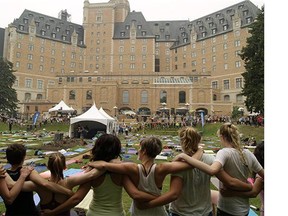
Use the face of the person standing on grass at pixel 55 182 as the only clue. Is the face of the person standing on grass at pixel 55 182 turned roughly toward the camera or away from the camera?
away from the camera

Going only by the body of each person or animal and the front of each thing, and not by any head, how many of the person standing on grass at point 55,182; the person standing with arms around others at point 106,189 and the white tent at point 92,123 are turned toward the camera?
1

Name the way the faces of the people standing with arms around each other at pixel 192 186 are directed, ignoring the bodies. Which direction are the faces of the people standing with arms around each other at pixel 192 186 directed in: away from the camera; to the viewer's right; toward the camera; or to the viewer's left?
away from the camera

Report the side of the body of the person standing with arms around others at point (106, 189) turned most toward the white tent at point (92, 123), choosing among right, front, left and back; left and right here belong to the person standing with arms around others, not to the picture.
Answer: front

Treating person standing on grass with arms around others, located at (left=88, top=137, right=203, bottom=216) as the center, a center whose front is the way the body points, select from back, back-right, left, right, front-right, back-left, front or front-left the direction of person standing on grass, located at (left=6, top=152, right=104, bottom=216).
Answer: left

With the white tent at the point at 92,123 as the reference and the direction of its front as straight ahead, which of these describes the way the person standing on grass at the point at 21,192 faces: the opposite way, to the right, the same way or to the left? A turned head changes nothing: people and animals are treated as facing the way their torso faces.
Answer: the opposite way

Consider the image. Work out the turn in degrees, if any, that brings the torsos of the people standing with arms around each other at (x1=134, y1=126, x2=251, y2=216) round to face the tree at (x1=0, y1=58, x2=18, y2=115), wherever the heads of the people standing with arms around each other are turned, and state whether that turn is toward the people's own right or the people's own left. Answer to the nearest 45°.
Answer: approximately 45° to the people's own left

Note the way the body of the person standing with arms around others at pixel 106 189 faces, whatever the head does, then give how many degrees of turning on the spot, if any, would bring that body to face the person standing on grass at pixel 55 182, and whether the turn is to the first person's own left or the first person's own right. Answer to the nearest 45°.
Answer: approximately 45° to the first person's own left

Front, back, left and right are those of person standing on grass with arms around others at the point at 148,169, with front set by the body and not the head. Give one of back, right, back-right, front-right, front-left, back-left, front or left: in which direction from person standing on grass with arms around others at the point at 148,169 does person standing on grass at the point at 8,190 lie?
left

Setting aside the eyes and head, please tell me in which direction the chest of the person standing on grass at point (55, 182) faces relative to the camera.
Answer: away from the camera

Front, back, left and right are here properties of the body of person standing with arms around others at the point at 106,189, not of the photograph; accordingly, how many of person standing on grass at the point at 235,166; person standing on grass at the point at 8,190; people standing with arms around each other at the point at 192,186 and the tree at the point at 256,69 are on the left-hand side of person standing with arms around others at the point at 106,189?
1

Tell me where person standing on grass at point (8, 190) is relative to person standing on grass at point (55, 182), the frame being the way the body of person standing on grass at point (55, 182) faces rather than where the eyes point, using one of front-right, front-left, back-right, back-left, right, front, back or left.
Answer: left

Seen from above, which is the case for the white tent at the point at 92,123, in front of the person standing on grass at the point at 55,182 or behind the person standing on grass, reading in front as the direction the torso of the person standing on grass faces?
in front

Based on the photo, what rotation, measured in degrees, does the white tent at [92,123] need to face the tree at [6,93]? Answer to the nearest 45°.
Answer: approximately 135° to its right

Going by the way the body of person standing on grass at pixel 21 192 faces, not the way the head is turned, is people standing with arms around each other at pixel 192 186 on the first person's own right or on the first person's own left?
on the first person's own right

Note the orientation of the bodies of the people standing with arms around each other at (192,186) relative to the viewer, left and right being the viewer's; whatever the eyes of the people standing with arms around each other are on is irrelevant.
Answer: facing away from the viewer

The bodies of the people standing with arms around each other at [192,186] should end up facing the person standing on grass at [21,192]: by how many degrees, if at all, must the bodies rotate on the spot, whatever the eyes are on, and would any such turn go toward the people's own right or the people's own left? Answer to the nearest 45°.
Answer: approximately 90° to the people's own left

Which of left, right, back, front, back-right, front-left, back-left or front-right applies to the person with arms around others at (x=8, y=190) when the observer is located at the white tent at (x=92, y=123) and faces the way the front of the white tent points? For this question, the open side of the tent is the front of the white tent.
front

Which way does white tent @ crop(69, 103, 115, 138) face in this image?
toward the camera

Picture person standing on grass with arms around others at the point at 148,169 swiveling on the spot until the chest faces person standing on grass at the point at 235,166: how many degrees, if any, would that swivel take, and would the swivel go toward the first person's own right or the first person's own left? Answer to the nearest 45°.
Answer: approximately 90° to the first person's own right
